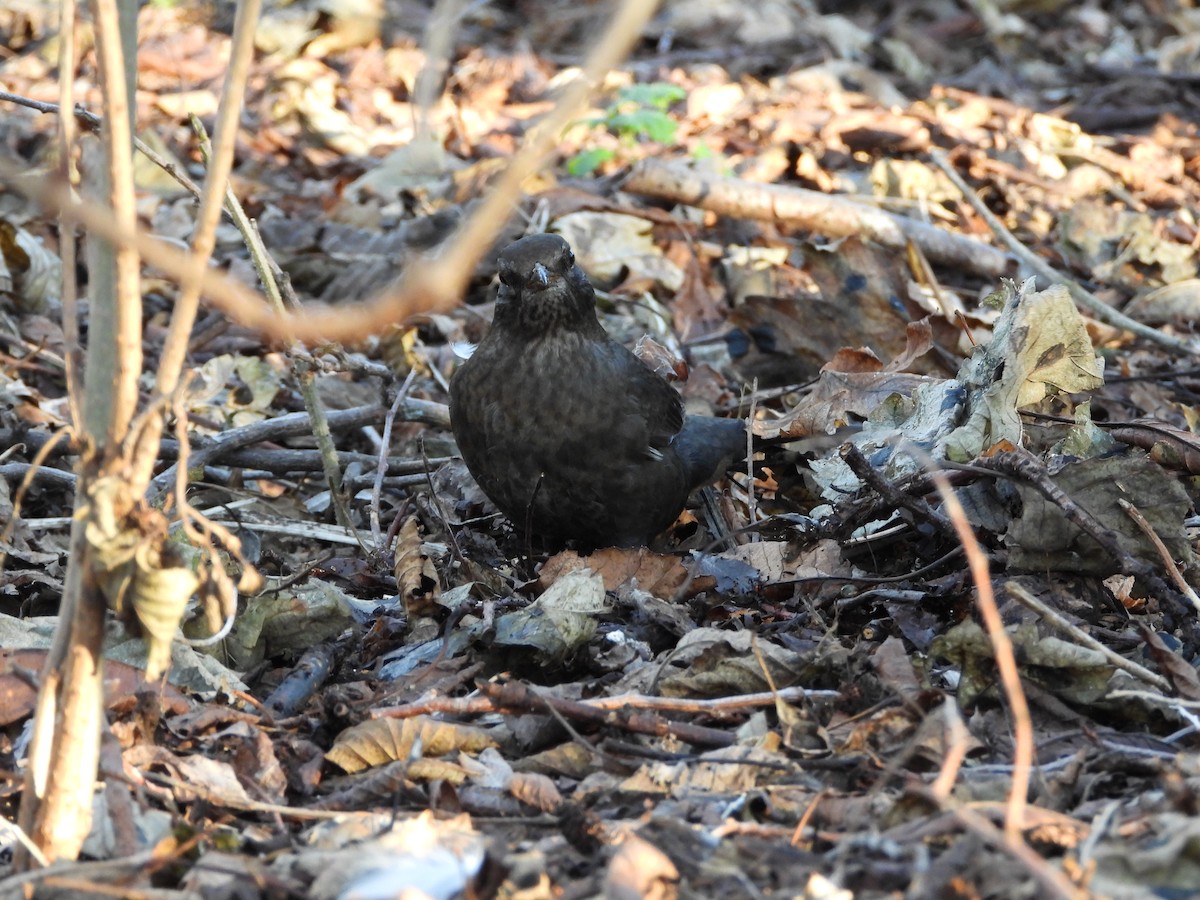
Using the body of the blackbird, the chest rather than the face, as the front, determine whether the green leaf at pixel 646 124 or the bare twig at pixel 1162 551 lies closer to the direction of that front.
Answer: the bare twig

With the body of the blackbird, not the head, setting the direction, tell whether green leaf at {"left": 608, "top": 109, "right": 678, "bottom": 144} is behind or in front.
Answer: behind

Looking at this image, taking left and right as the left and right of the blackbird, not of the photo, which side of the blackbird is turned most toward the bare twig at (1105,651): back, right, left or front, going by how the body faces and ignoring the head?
left

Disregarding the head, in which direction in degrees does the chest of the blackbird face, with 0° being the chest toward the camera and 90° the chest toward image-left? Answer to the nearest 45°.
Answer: approximately 45°

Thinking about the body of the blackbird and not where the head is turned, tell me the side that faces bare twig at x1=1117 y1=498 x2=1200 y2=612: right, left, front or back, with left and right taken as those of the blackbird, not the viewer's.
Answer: left

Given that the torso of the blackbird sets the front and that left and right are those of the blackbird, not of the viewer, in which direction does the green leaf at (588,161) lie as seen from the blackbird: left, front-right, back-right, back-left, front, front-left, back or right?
back-right

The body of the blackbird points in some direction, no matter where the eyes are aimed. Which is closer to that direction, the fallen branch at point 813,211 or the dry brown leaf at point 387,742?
the dry brown leaf

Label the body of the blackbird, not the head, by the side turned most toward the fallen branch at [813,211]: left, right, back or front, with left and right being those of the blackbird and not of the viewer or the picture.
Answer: back

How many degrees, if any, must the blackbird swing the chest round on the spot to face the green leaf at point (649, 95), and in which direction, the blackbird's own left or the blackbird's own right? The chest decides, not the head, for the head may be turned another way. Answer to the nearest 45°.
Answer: approximately 135° to the blackbird's own right
